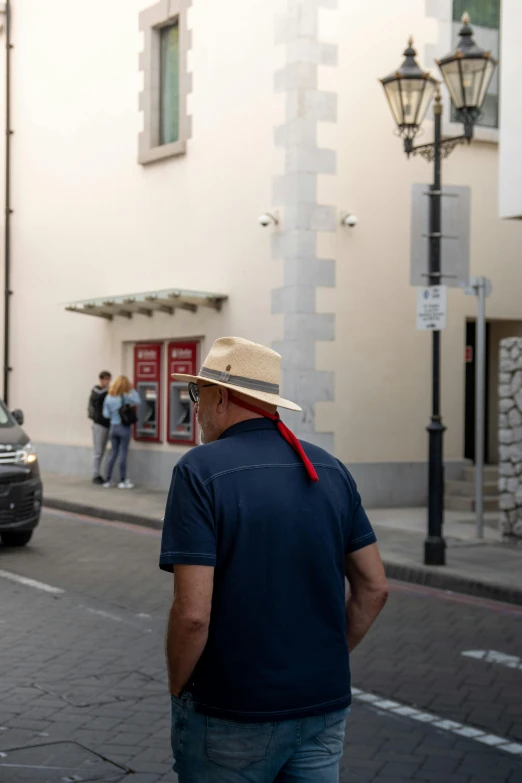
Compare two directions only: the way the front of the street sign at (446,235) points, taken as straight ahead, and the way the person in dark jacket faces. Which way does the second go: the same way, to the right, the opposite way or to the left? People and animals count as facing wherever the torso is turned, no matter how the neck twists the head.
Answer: to the right

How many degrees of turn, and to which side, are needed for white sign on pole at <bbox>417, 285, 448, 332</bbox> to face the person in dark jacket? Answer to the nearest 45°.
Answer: approximately 135° to its right

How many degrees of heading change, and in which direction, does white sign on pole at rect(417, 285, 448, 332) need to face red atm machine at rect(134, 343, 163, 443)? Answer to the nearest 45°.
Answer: approximately 135° to its right

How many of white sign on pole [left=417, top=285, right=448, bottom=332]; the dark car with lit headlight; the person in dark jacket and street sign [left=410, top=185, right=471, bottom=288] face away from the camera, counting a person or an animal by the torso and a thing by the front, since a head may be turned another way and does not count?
1

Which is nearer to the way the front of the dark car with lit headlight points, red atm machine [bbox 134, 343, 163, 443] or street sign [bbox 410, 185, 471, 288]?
the street sign

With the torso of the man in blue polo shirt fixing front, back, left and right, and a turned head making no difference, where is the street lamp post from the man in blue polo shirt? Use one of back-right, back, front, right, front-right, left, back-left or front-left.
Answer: front-right

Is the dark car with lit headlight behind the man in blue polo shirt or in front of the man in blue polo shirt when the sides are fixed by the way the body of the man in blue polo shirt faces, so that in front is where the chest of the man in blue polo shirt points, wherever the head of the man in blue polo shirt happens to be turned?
in front

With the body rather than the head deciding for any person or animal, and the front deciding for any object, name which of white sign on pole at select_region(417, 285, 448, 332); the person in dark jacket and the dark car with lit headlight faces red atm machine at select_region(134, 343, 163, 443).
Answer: the person in dark jacket

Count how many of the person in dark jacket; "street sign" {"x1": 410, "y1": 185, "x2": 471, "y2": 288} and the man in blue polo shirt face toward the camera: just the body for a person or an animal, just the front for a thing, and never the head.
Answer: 0

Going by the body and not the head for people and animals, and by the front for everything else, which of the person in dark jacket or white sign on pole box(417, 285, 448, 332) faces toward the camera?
the white sign on pole

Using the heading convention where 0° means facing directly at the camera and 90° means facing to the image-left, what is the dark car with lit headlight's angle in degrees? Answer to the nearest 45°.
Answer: approximately 315°

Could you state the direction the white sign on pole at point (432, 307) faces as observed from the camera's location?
facing the viewer

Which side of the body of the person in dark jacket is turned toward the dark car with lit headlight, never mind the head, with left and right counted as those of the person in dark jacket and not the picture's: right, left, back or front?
right

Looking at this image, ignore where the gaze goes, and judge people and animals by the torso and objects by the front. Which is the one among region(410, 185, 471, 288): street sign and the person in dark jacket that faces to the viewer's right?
the person in dark jacket

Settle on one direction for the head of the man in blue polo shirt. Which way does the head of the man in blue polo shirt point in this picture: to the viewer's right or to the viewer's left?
to the viewer's left

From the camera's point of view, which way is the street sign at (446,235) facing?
away from the camera
